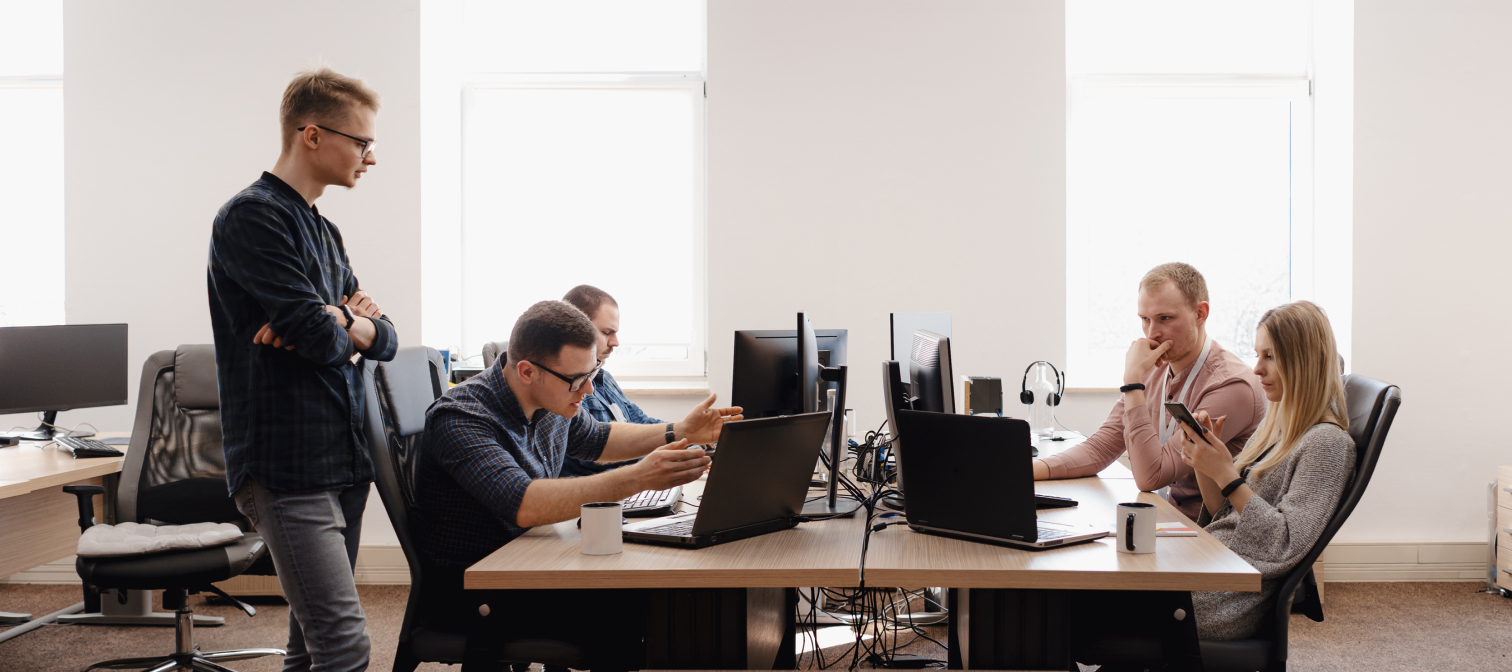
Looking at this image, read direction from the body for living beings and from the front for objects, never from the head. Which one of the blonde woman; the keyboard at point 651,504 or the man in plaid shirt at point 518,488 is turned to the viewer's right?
the man in plaid shirt

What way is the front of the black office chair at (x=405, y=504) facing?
to the viewer's right

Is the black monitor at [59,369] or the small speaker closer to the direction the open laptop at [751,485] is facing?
the black monitor

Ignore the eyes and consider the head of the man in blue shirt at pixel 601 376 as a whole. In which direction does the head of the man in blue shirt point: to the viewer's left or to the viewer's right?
to the viewer's right

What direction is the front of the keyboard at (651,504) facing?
to the viewer's left

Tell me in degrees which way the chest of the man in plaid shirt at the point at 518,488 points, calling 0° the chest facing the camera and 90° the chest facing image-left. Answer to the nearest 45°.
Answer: approximately 270°

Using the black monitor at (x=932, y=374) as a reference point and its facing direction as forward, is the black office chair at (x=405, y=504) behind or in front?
behind

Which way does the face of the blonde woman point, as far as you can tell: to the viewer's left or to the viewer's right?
to the viewer's left

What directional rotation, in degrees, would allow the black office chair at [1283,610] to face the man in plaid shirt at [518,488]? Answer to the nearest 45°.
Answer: approximately 45° to its left

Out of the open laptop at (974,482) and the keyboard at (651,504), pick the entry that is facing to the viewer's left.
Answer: the keyboard

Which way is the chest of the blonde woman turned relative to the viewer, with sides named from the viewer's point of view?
facing to the left of the viewer
